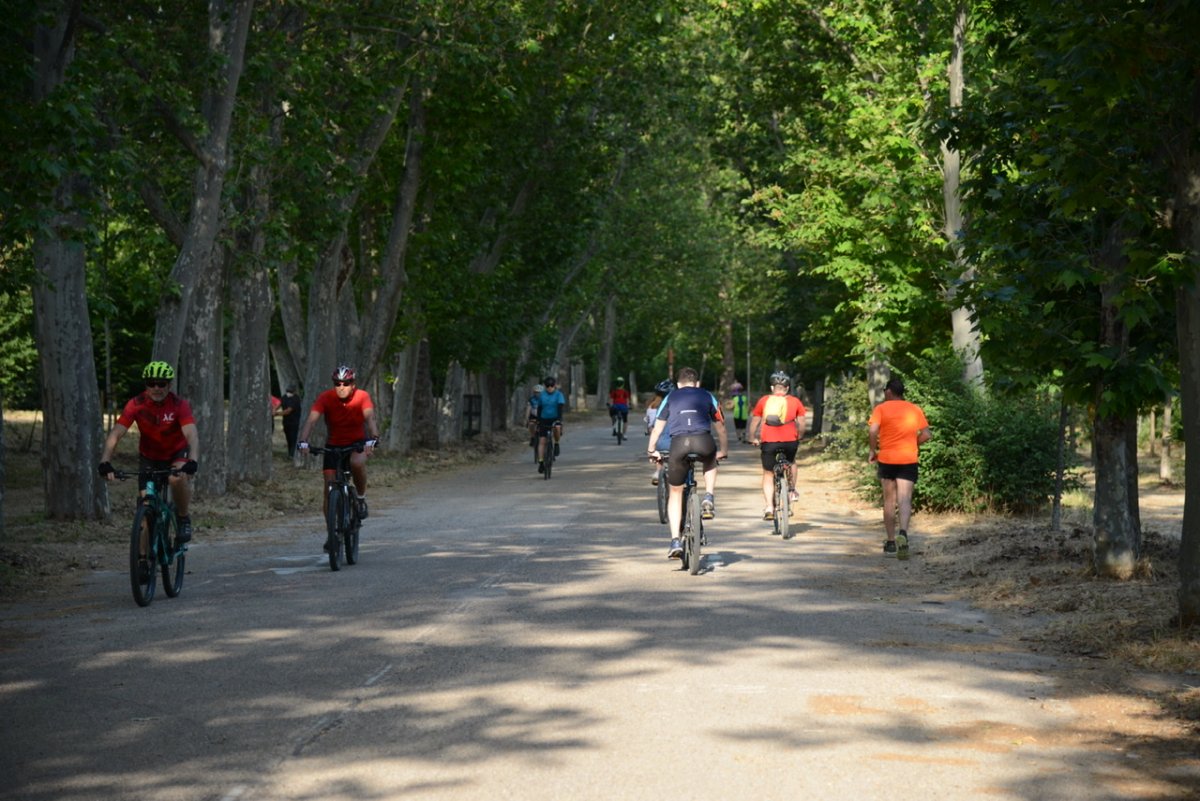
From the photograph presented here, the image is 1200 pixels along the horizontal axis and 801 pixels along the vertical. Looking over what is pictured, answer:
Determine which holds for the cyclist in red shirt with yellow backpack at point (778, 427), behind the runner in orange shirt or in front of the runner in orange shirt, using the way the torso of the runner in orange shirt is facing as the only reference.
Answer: in front

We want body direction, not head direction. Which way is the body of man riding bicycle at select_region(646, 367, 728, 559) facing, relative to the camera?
away from the camera

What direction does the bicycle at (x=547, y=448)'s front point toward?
toward the camera

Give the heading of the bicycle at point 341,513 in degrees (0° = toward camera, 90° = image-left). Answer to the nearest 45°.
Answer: approximately 0°

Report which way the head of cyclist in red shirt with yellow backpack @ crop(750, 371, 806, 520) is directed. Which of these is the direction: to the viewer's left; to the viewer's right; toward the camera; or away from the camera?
away from the camera

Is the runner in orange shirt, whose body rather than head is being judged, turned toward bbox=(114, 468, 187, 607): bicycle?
no

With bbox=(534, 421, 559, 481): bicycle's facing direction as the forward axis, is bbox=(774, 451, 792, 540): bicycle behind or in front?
in front

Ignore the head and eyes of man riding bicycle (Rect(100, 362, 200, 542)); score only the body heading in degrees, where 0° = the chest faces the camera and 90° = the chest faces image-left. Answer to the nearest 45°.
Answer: approximately 0°

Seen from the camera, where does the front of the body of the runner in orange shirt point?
away from the camera

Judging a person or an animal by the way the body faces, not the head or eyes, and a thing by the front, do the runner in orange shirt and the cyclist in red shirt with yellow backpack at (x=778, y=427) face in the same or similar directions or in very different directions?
same or similar directions

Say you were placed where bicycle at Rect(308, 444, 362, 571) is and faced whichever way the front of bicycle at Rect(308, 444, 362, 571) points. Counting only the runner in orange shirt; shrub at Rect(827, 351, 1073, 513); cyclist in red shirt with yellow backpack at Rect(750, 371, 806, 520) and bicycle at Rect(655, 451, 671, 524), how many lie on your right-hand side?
0

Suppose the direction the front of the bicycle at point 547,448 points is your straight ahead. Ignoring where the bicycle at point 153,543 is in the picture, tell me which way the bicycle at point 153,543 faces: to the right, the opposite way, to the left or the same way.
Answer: the same way

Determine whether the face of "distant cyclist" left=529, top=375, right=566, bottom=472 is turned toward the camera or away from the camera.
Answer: toward the camera

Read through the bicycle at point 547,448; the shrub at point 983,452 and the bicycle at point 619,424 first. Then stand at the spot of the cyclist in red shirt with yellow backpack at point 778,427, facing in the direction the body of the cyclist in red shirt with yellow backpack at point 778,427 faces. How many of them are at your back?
0

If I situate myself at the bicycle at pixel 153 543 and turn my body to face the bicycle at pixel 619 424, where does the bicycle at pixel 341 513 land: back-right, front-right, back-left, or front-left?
front-right

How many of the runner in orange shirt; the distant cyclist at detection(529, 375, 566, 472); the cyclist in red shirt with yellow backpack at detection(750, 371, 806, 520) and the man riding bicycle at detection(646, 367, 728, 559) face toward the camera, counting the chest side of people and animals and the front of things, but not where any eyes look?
1

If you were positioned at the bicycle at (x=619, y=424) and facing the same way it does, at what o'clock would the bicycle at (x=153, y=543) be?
the bicycle at (x=153, y=543) is roughly at 12 o'clock from the bicycle at (x=619, y=424).
